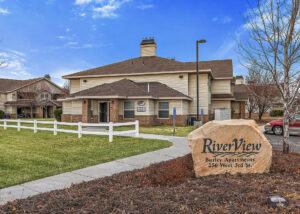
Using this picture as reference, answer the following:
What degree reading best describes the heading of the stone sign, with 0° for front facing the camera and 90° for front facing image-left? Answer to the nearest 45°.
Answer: approximately 0°

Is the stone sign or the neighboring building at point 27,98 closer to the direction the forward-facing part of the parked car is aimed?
the neighboring building

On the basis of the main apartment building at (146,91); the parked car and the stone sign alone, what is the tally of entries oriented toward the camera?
2

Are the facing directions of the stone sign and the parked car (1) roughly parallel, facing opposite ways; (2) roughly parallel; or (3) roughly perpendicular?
roughly perpendicular

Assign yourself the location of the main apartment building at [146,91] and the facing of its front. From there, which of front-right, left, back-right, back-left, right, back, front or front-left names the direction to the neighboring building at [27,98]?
back-right

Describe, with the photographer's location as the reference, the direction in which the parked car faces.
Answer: facing to the left of the viewer

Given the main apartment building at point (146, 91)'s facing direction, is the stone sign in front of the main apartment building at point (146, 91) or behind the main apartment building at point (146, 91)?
in front

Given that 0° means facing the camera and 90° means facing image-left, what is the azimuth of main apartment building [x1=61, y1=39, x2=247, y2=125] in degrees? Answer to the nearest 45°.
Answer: approximately 0°

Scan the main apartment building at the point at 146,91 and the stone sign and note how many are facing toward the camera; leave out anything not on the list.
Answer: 2

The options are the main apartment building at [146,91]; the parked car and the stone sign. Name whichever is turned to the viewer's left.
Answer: the parked car

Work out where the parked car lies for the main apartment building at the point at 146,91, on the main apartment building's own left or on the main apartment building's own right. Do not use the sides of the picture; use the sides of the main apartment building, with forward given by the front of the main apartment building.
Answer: on the main apartment building's own left
